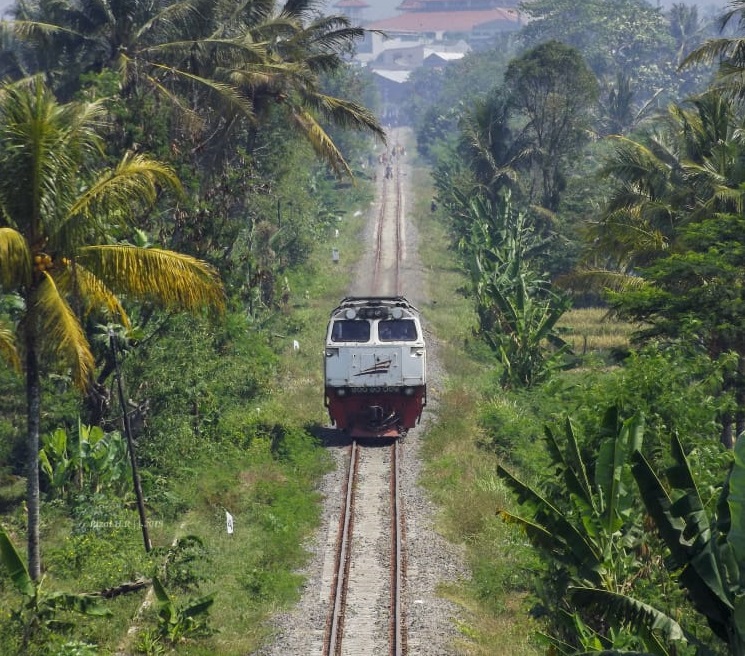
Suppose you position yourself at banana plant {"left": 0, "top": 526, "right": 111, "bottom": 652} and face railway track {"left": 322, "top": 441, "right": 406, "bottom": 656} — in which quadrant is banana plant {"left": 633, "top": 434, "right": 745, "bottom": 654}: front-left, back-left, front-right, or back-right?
front-right

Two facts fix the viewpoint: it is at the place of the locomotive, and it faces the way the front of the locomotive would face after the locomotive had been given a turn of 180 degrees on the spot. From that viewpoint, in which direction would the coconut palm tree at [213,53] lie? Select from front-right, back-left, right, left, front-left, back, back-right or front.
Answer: front-left

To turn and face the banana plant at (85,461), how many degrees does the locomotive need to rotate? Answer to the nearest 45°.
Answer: approximately 45° to its right

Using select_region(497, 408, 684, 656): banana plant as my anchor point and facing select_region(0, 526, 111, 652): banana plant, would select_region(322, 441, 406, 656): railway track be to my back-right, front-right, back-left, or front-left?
front-right

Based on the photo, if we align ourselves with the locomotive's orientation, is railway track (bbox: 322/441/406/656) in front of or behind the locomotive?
in front

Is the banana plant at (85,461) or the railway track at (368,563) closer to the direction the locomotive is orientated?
the railway track

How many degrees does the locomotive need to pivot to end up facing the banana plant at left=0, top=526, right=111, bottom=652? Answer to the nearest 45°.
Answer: approximately 45° to its right

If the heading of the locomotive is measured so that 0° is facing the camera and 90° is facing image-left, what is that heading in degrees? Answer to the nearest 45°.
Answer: approximately 0°

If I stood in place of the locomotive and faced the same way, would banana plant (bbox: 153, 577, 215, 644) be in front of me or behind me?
in front

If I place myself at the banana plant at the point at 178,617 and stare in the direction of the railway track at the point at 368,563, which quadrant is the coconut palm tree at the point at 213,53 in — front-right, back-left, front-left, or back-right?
front-left

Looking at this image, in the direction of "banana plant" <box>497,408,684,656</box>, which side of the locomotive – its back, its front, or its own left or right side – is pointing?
front

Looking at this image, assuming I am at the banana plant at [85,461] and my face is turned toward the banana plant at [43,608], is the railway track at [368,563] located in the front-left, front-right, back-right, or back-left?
front-left

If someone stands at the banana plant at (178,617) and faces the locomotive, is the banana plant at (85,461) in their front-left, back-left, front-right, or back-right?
front-left

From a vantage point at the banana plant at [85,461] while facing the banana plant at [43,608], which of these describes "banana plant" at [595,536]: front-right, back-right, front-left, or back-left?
front-left

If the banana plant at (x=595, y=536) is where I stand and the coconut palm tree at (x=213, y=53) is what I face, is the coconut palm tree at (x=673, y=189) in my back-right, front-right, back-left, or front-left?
front-right
